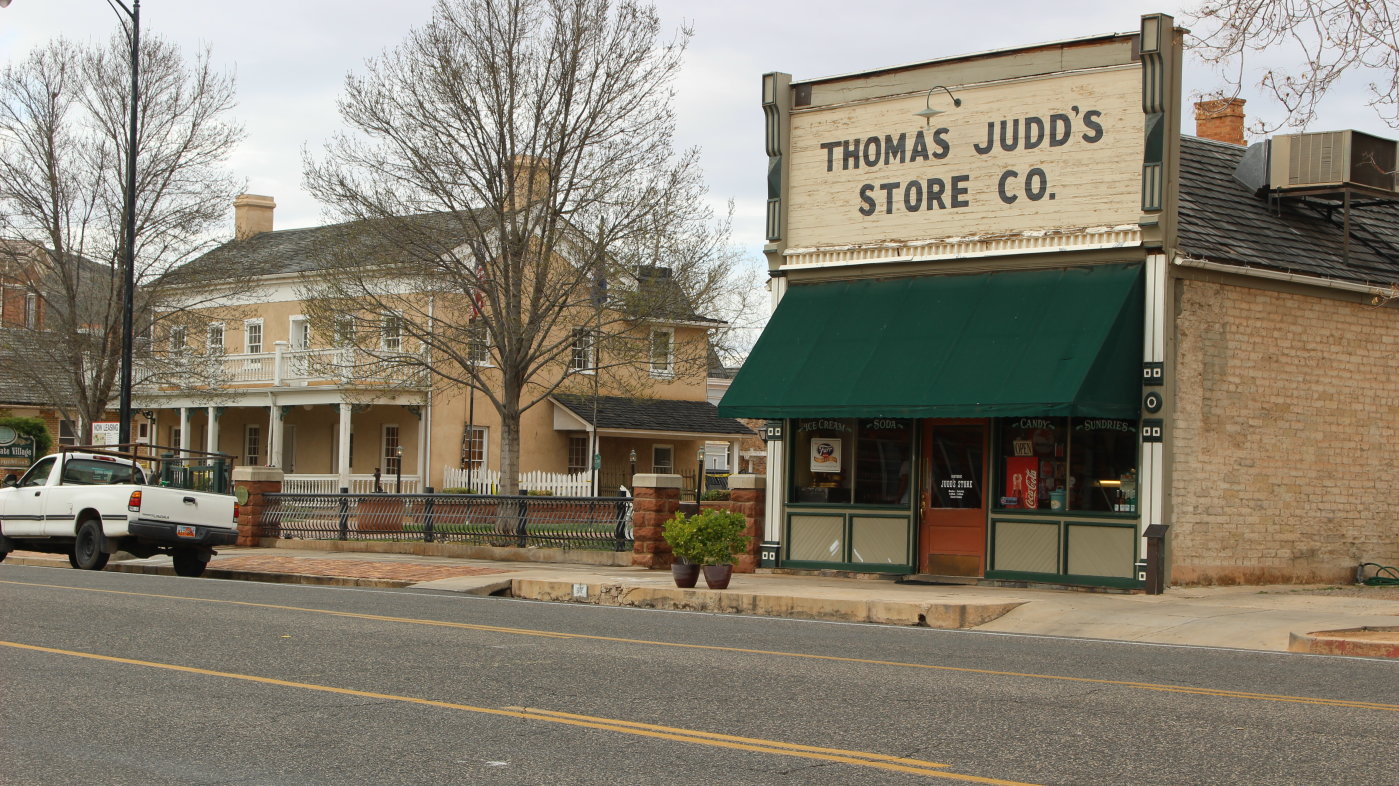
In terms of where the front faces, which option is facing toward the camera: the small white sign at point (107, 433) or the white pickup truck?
the small white sign

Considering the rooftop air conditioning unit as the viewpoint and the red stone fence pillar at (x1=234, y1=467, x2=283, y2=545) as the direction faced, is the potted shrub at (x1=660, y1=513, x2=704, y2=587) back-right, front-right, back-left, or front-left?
front-left

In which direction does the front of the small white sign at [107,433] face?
toward the camera

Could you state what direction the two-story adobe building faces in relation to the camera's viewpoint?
facing the viewer and to the left of the viewer

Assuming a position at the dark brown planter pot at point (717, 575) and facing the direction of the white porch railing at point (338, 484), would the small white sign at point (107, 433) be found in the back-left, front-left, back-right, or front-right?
front-left

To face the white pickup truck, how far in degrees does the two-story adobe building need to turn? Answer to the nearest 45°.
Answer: approximately 45° to its left

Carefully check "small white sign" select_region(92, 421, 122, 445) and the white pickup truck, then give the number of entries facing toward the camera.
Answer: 1

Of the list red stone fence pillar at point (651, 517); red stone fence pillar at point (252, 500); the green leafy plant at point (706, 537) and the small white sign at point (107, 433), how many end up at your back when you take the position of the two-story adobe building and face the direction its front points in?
0

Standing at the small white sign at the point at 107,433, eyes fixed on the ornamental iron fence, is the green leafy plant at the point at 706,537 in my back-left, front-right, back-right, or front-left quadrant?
front-right

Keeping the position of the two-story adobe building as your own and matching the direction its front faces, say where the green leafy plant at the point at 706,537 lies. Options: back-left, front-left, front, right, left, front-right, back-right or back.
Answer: front-left

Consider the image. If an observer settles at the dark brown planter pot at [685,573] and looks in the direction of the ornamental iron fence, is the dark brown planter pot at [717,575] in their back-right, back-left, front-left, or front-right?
back-right

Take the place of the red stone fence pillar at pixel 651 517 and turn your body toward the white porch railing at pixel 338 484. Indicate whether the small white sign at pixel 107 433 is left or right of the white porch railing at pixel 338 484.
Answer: left

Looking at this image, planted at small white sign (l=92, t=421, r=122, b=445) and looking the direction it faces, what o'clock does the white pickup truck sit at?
The white pickup truck is roughly at 12 o'clock from the small white sign.

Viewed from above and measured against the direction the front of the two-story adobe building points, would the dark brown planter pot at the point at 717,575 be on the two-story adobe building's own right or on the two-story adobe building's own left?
on the two-story adobe building's own left

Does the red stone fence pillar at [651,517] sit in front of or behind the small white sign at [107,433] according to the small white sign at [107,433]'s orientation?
in front

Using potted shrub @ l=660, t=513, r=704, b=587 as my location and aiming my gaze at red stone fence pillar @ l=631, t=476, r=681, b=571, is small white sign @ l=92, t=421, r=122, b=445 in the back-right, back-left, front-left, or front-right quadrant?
front-left
